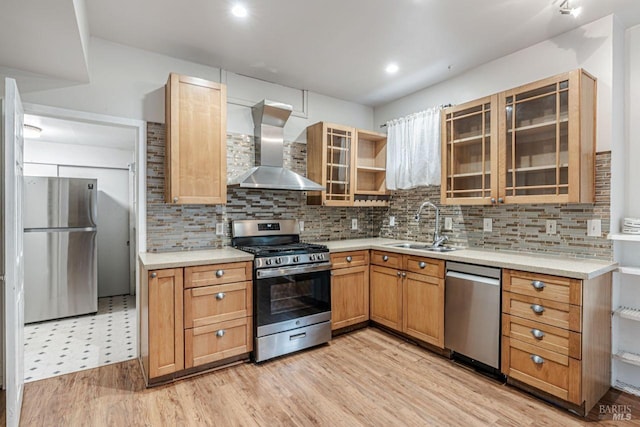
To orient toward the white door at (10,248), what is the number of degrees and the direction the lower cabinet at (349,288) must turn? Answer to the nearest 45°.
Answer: approximately 90° to its right

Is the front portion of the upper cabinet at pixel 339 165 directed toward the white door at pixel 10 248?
no

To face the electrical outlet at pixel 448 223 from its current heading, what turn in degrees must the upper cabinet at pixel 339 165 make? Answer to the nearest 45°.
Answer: approximately 45° to its left

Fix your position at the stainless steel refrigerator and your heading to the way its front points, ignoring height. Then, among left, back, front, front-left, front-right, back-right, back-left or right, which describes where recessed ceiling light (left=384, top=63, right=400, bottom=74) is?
front-left

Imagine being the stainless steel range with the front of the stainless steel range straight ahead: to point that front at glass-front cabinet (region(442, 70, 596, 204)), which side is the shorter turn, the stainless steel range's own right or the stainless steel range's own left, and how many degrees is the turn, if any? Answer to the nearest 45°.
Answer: approximately 45° to the stainless steel range's own left

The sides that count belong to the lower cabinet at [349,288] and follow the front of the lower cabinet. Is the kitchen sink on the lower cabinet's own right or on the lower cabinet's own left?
on the lower cabinet's own left

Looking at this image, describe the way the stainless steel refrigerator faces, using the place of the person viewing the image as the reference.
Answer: facing the viewer

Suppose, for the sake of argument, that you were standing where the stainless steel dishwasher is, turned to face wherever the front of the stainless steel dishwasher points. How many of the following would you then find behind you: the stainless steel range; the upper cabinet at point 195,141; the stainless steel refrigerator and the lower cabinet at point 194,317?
0

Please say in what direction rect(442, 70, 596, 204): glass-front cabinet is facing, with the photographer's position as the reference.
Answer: facing the viewer and to the left of the viewer

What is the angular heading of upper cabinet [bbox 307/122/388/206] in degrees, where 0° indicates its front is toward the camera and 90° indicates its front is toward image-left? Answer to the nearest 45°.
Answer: approximately 315°

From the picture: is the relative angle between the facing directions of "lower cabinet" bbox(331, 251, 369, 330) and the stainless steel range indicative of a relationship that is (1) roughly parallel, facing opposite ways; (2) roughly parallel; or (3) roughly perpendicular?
roughly parallel

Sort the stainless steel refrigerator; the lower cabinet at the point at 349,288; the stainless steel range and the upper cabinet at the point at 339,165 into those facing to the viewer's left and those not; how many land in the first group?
0

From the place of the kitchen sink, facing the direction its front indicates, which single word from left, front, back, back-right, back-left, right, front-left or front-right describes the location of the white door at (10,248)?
front

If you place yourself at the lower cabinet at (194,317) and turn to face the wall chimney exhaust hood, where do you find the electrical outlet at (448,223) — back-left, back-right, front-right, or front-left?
front-right

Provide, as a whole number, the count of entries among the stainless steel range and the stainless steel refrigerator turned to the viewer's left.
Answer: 0

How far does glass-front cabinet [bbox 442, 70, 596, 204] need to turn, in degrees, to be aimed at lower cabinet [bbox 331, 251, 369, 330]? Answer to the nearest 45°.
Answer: approximately 45° to its right
